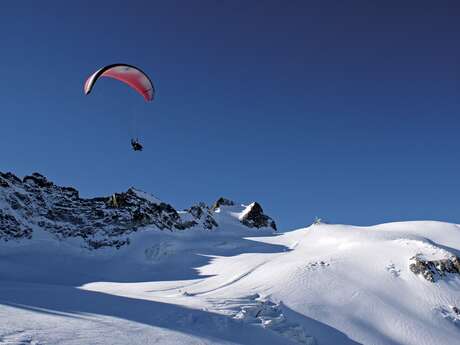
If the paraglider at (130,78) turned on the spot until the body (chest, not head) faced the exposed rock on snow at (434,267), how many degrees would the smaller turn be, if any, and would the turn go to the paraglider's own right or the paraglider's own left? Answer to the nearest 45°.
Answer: approximately 45° to the paraglider's own left

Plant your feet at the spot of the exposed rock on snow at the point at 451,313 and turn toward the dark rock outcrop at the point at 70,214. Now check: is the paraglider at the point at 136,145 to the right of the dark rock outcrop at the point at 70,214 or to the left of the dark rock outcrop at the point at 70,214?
left

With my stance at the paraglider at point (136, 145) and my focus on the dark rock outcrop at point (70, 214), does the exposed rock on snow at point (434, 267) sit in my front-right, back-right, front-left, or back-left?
front-right

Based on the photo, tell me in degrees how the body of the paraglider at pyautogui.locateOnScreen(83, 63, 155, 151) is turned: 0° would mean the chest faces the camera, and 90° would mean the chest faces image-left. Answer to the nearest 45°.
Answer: approximately 315°

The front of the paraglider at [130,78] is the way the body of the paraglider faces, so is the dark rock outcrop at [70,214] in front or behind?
behind

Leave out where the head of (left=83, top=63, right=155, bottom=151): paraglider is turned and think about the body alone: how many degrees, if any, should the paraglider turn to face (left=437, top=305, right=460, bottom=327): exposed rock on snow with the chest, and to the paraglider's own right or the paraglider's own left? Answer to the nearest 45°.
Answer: approximately 45° to the paraglider's own left
